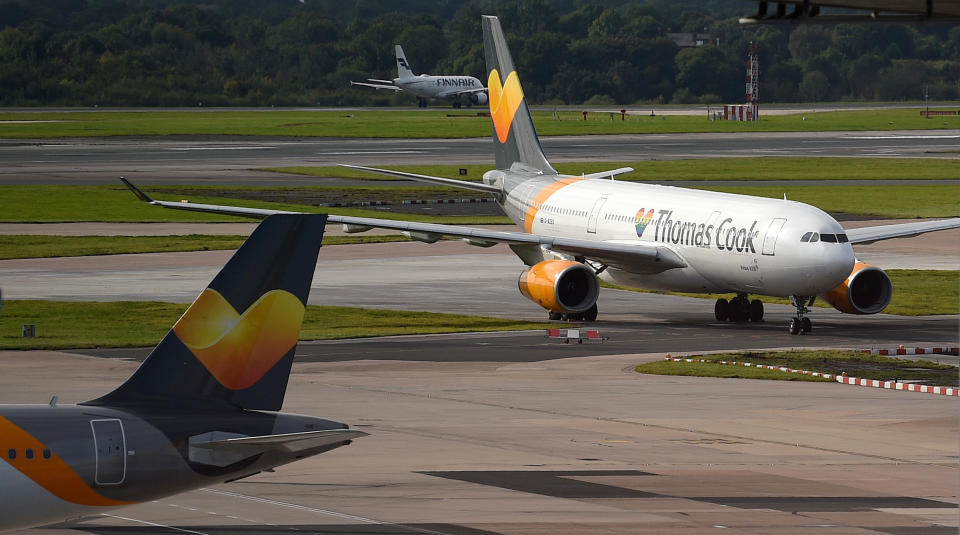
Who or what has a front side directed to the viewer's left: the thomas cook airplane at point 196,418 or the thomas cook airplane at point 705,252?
the thomas cook airplane at point 196,418

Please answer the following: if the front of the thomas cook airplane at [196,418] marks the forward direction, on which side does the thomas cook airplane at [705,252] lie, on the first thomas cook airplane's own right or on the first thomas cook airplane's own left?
on the first thomas cook airplane's own right

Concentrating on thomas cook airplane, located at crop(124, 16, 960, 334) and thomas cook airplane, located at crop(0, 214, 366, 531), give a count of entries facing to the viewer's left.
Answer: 1

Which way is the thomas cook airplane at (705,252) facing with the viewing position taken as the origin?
facing the viewer and to the right of the viewer

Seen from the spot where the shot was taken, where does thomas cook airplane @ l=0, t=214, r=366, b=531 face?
facing to the left of the viewer

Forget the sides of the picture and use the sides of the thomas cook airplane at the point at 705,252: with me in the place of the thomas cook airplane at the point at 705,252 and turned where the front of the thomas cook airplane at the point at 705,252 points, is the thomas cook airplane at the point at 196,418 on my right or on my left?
on my right
